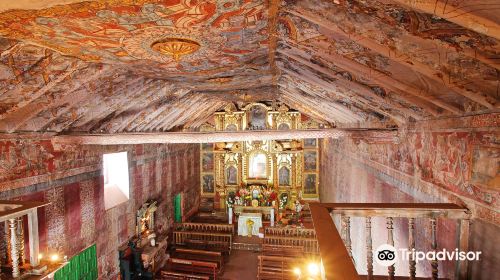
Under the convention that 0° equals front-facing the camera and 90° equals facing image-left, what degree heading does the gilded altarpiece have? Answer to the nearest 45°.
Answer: approximately 0°

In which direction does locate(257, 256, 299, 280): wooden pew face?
away from the camera

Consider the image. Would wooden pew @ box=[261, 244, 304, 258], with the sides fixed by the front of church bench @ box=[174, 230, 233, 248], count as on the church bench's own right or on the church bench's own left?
on the church bench's own right

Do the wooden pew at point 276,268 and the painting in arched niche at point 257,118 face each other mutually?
yes

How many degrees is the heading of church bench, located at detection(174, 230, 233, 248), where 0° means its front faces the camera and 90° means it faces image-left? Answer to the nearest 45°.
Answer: approximately 180°

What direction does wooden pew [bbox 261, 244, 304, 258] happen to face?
away from the camera

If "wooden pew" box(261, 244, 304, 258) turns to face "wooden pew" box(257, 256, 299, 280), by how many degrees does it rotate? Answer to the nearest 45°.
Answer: approximately 180°
